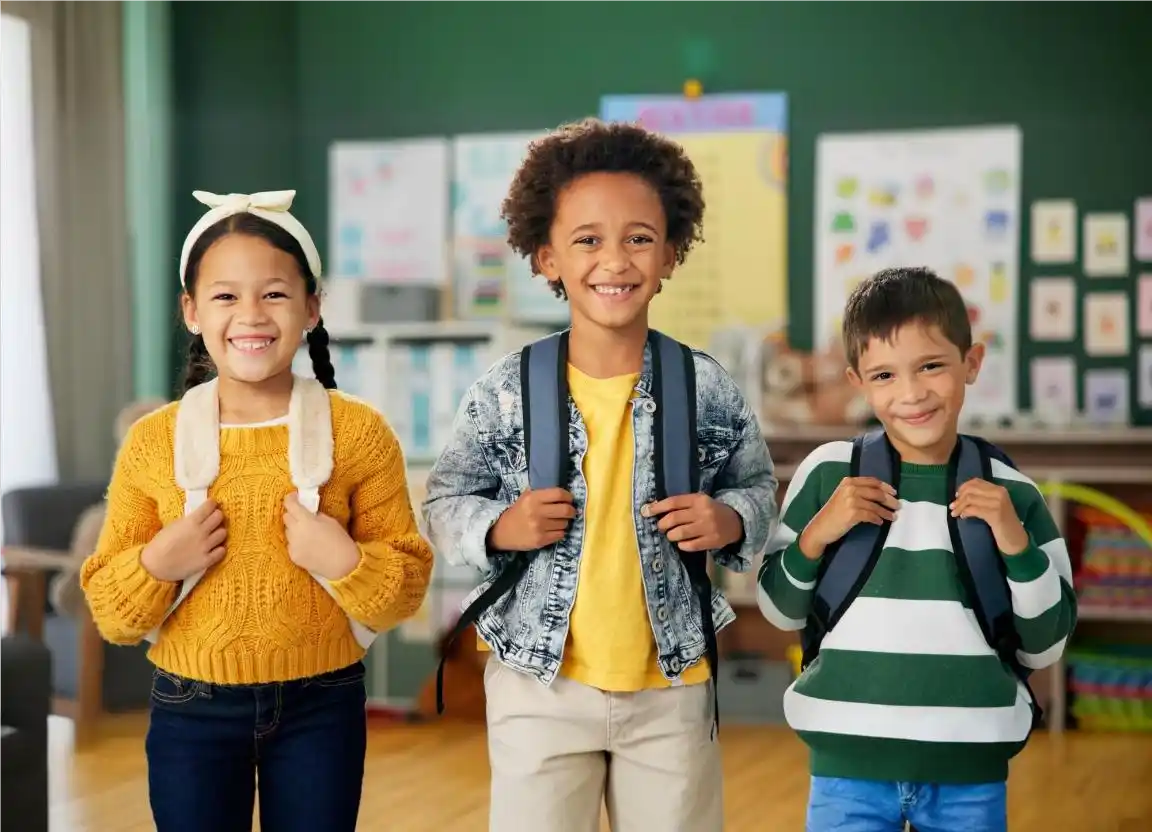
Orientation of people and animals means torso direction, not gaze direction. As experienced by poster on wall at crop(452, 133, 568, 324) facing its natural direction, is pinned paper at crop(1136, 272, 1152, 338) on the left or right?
on its left

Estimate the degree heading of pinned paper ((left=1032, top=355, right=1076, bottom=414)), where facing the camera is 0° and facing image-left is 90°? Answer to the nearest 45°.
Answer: approximately 0°

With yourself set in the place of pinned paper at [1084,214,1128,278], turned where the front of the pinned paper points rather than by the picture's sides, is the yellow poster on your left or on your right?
on your right

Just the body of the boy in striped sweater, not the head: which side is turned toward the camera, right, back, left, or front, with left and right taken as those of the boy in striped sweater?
front

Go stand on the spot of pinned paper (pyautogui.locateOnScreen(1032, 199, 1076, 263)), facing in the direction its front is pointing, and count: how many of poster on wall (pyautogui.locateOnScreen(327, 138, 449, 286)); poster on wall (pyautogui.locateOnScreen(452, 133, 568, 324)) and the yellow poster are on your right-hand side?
3

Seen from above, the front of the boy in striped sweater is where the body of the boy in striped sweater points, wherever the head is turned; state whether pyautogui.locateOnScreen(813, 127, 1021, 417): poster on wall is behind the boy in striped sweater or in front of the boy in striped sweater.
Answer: behind

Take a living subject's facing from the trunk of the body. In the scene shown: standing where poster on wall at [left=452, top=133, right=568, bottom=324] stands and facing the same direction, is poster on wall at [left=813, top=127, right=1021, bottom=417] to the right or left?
on its left
